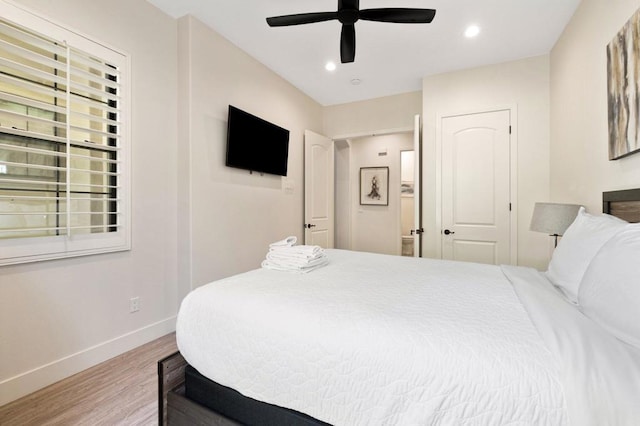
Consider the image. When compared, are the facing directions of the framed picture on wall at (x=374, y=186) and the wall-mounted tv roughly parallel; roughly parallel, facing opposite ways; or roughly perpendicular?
roughly perpendicular

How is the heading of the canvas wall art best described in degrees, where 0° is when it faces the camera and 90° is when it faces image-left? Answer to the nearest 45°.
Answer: approximately 90°

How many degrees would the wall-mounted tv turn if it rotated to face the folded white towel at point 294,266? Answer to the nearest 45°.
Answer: approximately 45° to its right

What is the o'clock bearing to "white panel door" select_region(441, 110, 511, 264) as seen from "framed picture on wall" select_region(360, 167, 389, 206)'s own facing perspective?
The white panel door is roughly at 11 o'clock from the framed picture on wall.

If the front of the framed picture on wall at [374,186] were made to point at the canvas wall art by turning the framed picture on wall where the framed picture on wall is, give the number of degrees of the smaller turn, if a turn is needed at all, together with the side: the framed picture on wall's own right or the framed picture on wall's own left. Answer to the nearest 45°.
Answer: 0° — it already faces it

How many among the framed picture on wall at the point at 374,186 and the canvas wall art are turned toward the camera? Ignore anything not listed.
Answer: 1

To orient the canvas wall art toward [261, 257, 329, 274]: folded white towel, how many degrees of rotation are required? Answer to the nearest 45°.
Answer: approximately 45° to its left

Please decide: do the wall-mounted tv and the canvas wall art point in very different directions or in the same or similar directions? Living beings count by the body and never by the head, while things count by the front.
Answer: very different directions

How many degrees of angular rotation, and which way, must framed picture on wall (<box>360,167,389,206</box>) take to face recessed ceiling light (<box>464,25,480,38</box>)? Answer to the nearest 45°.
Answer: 0° — it already faces it
